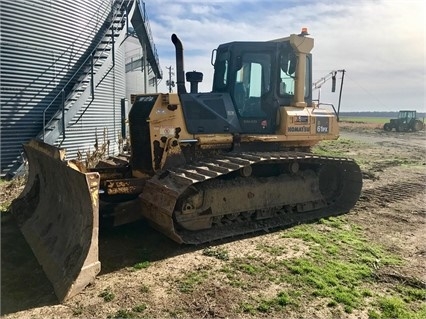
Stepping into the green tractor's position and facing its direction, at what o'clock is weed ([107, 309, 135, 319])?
The weed is roughly at 9 o'clock from the green tractor.

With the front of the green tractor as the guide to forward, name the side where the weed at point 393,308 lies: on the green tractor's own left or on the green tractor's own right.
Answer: on the green tractor's own left

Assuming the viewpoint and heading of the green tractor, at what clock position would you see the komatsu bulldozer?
The komatsu bulldozer is roughly at 9 o'clock from the green tractor.

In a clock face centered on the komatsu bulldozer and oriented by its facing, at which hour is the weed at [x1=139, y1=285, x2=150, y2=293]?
The weed is roughly at 11 o'clock from the komatsu bulldozer.

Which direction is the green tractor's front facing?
to the viewer's left

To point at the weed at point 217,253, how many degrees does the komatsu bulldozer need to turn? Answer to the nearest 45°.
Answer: approximately 45° to its left

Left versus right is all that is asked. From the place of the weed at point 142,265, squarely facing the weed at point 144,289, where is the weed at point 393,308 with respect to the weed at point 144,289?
left

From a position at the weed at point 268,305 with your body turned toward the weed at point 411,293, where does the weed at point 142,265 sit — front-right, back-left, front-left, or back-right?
back-left

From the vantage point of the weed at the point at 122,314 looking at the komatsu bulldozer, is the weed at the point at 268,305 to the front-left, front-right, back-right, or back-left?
front-right

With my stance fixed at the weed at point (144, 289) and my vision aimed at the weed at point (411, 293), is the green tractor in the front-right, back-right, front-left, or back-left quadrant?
front-left

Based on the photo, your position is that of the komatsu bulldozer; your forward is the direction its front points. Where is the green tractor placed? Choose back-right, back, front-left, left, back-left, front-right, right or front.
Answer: back

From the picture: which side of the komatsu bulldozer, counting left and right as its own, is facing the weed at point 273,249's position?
left

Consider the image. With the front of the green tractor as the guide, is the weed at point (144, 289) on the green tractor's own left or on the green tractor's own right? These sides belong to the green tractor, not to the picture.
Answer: on the green tractor's own left

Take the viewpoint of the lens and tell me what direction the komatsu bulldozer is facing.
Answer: facing the viewer and to the left of the viewer

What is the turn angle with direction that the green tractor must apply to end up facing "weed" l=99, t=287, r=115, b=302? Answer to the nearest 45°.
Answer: approximately 90° to its left

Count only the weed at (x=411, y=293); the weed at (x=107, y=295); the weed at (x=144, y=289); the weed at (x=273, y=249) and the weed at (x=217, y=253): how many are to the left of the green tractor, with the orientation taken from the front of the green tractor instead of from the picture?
5

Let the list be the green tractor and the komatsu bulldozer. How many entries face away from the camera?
0
